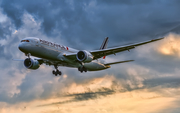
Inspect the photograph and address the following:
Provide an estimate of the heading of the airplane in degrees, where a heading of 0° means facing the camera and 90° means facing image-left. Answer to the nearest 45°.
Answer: approximately 45°
